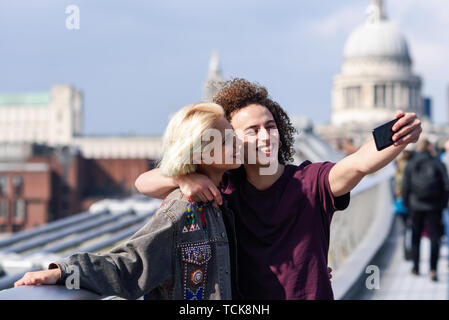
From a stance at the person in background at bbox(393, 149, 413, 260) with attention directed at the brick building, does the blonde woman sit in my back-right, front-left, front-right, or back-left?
back-left

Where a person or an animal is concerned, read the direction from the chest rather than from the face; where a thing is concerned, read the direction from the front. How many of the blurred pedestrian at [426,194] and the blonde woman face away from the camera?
1

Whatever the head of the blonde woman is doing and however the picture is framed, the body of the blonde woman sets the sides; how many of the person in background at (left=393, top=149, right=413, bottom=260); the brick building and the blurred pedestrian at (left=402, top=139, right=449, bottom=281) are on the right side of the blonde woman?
0

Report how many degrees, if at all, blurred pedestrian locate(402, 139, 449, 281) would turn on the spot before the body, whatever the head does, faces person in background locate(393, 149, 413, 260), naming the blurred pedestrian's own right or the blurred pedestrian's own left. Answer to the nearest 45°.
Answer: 0° — they already face them

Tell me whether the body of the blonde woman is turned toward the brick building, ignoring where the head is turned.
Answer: no

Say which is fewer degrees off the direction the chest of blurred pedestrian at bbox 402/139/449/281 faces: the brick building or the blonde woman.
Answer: the brick building

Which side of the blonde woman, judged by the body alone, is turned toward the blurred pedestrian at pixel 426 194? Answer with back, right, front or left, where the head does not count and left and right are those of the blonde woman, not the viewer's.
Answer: left

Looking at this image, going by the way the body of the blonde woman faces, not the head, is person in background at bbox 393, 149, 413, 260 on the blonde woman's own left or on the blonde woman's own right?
on the blonde woman's own left

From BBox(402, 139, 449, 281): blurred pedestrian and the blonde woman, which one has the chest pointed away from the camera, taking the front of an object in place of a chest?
the blurred pedestrian

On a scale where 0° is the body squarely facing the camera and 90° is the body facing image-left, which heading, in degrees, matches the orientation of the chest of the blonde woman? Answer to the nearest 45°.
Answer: approximately 315°

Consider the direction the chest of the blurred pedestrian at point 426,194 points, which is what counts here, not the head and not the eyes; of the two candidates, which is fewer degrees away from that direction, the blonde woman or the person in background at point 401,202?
the person in background

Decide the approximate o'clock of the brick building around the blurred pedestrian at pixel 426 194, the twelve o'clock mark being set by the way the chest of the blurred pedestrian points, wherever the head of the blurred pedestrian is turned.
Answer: The brick building is roughly at 11 o'clock from the blurred pedestrian.

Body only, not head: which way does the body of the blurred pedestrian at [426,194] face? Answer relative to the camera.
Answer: away from the camera

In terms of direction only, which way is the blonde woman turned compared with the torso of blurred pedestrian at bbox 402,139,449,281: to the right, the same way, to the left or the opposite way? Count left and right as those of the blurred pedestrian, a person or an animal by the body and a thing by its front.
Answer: to the right

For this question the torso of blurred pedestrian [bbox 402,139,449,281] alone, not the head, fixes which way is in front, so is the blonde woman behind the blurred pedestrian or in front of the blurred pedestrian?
behind
